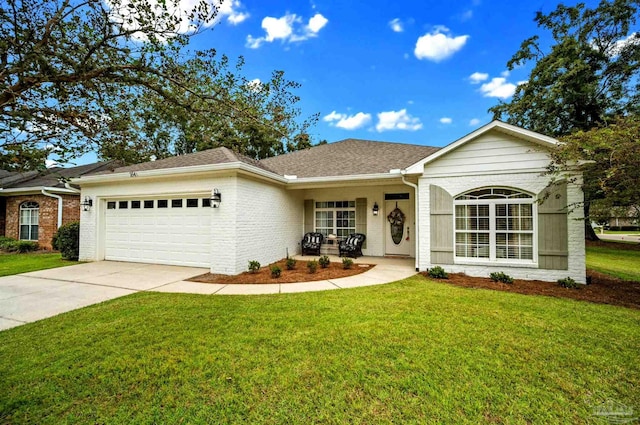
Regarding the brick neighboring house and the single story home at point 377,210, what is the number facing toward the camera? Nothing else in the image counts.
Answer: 2

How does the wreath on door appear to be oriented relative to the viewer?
toward the camera

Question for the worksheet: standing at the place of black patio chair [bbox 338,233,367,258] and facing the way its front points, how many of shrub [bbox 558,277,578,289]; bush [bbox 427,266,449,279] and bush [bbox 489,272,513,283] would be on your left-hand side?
3

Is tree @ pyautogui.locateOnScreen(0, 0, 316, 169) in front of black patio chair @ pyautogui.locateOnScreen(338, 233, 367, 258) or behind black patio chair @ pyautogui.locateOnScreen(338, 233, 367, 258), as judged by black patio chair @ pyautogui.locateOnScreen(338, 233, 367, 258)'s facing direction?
in front

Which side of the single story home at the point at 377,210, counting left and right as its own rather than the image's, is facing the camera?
front

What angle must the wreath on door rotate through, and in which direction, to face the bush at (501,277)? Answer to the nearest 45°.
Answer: approximately 45° to its left

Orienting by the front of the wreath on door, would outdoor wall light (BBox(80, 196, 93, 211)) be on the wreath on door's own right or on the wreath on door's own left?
on the wreath on door's own right

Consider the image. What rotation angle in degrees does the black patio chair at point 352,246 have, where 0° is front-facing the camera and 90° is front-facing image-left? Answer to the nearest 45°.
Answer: approximately 45°

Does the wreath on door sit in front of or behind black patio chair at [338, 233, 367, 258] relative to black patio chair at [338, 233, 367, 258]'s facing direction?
behind

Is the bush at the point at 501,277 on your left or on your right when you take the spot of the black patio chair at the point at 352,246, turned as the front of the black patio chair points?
on your left

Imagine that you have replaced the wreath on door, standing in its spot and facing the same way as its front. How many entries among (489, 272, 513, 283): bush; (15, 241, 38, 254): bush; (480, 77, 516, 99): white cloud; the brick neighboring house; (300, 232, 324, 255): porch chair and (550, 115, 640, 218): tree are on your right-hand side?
3

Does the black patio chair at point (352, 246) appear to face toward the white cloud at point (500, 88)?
no

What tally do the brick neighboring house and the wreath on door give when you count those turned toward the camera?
2

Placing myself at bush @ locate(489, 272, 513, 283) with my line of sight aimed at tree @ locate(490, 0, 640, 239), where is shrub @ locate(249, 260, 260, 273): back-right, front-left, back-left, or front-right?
back-left

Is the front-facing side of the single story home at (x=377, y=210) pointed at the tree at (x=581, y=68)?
no
